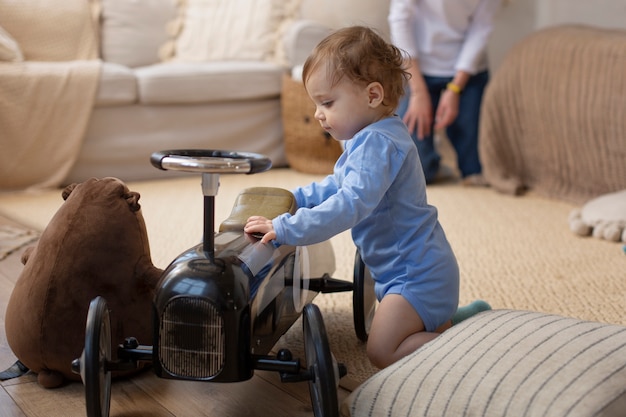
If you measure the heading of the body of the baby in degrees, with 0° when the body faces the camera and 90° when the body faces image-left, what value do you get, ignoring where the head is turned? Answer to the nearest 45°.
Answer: approximately 90°

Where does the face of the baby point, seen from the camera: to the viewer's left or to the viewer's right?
to the viewer's left

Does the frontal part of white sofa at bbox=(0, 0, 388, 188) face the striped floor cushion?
yes
